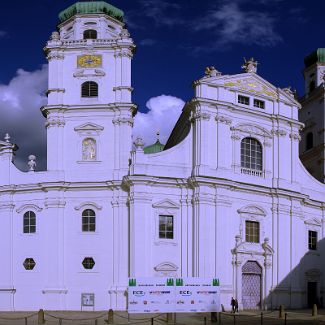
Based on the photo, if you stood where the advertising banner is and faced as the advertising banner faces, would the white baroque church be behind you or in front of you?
behind

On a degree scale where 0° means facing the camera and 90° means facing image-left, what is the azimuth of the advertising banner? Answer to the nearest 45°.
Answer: approximately 0°
